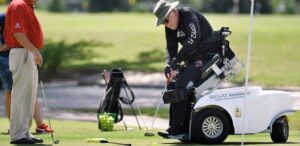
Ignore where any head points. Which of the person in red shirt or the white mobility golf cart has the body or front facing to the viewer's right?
the person in red shirt

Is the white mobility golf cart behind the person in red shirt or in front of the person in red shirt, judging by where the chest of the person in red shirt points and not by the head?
in front

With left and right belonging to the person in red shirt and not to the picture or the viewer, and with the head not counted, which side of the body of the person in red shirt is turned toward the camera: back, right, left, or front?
right

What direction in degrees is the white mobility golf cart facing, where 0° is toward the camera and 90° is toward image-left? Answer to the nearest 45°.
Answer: approximately 90°

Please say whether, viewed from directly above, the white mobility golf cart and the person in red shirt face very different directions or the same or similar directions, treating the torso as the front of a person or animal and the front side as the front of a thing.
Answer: very different directions

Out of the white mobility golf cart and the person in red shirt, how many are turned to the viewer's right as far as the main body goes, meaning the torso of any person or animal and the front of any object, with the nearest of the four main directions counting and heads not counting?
1

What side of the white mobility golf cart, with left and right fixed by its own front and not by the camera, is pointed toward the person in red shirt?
front
